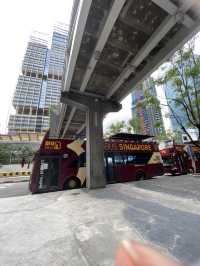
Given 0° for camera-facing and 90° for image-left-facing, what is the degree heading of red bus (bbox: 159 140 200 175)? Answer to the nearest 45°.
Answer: approximately 45°

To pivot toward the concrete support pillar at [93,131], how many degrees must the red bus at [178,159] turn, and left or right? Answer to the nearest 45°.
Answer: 0° — it already faces it
